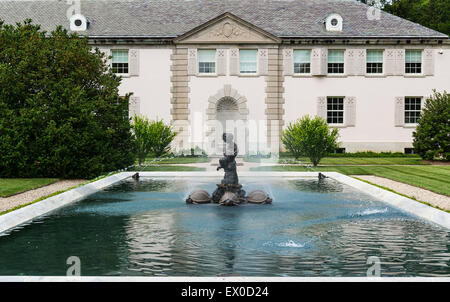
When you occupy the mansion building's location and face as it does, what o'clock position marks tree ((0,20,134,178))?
The tree is roughly at 1 o'clock from the mansion building.

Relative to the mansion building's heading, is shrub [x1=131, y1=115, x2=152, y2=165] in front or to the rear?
in front

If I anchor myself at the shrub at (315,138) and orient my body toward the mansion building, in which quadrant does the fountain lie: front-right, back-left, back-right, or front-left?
back-left

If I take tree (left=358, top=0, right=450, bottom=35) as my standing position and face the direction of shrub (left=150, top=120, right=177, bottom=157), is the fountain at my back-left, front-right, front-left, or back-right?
front-left

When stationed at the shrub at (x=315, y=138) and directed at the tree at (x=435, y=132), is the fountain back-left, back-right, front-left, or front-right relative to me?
back-right

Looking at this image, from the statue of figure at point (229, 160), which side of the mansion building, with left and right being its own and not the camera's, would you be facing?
front

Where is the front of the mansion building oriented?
toward the camera

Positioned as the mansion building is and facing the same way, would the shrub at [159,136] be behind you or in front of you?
in front

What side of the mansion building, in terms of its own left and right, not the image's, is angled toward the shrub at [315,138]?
front

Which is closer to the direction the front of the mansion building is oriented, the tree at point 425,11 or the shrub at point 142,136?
the shrub

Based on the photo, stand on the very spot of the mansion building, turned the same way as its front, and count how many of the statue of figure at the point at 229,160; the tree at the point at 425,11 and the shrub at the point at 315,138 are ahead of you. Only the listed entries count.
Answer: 2
